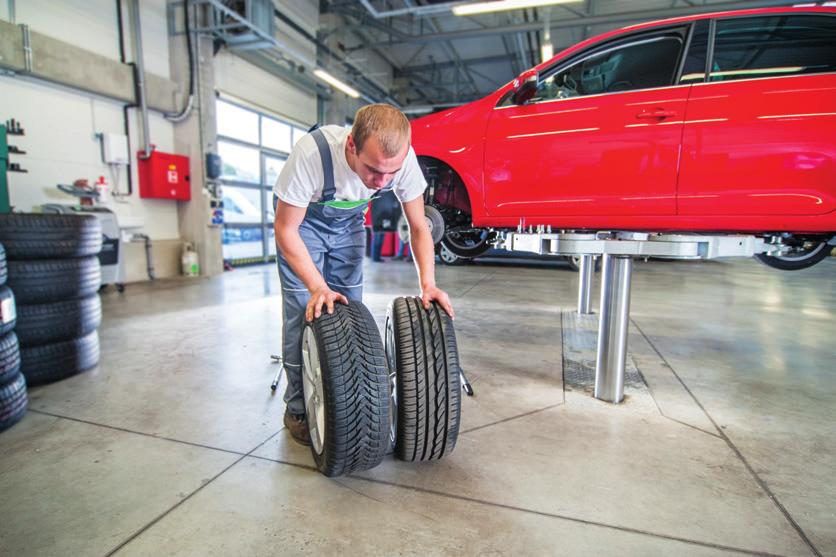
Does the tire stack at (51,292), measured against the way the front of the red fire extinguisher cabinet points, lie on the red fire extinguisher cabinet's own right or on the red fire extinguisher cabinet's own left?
on the red fire extinguisher cabinet's own right

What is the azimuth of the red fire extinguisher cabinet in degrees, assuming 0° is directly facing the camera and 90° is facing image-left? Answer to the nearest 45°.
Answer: approximately 315°

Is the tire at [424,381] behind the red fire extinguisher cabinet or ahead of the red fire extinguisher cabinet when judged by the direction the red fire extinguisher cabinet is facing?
ahead

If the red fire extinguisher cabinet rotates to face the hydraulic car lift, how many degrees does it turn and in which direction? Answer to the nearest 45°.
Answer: approximately 45° to its right

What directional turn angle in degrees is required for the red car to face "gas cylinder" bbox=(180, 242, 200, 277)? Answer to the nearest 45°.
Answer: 0° — it already faces it

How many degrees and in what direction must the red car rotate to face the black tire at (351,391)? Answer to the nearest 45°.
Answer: approximately 45° to its left

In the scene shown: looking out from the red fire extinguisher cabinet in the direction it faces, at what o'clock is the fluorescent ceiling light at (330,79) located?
The fluorescent ceiling light is roughly at 10 o'clock from the red fire extinguisher cabinet.

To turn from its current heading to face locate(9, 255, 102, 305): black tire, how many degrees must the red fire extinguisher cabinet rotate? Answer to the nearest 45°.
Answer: approximately 45° to its right

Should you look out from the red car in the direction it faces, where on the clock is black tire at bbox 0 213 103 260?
The black tire is roughly at 11 o'clock from the red car.

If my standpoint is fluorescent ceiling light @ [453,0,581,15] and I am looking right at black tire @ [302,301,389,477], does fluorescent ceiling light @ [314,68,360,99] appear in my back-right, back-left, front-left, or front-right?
back-right

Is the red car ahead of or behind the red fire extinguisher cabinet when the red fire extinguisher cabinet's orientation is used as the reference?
ahead

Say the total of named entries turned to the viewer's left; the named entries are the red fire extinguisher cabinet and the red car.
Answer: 1

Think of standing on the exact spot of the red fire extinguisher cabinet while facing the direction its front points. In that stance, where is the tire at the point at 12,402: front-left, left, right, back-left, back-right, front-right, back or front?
front-right

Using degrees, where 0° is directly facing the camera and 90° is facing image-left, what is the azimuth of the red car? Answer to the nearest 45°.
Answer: approximately 90°

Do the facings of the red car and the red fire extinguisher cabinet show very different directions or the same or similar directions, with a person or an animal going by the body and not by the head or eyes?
very different directions
